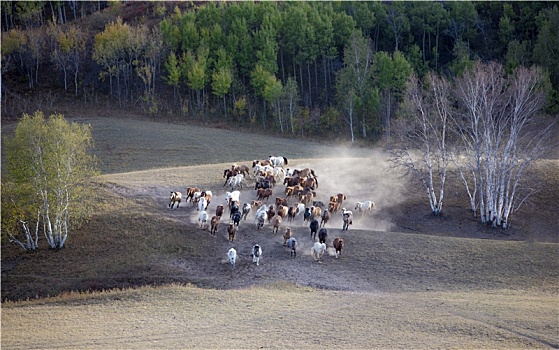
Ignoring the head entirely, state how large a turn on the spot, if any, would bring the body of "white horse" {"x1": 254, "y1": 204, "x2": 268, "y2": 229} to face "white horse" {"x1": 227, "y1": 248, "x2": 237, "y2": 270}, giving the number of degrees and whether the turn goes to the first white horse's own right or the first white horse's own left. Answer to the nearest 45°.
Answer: approximately 45° to the first white horse's own left

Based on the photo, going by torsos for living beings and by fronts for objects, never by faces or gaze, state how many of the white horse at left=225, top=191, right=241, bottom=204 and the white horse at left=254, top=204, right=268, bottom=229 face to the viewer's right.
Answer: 0

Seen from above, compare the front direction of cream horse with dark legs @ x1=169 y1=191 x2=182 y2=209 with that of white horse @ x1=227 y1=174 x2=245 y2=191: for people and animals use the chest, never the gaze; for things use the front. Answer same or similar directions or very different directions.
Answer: same or similar directions

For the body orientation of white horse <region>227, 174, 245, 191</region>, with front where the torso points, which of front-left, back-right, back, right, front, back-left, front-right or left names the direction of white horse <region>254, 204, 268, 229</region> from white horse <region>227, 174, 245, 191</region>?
front-left

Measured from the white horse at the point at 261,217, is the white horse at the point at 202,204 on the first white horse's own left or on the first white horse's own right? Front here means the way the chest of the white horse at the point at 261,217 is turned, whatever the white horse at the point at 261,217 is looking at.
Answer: on the first white horse's own right

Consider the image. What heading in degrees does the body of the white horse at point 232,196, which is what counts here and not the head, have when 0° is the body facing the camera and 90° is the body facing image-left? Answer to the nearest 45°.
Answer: approximately 90°

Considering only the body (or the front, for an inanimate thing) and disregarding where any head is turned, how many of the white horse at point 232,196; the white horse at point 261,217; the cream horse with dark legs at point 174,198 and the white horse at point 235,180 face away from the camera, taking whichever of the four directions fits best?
0

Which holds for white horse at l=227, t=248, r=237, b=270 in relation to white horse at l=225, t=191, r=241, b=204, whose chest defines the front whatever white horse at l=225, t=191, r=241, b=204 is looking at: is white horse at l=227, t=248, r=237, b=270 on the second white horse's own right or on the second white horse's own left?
on the second white horse's own left

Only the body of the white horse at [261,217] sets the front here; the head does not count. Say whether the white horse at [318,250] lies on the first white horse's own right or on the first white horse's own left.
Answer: on the first white horse's own left

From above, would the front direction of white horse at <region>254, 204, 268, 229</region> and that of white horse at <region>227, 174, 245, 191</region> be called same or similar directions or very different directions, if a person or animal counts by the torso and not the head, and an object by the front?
same or similar directions

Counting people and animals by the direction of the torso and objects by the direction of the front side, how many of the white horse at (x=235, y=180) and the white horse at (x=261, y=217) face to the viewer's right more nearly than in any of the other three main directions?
0

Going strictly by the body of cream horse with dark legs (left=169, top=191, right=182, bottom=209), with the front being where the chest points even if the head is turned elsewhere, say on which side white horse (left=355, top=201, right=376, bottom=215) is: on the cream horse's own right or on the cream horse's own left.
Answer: on the cream horse's own left

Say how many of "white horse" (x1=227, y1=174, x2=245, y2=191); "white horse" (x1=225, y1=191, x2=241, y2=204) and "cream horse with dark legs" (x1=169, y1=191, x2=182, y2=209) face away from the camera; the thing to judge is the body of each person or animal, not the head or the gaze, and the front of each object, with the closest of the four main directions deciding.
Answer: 0

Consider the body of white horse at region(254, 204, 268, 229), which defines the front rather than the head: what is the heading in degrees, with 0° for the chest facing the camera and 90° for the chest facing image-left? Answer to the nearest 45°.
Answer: approximately 45°
